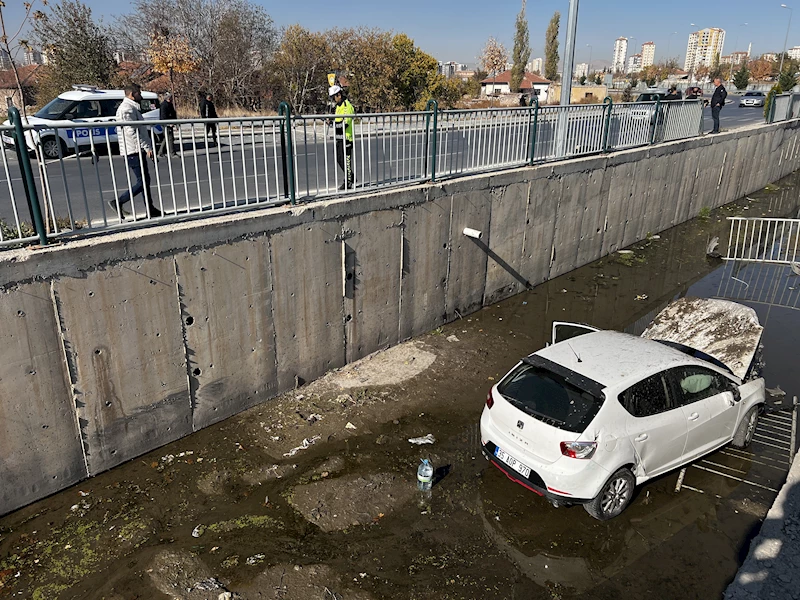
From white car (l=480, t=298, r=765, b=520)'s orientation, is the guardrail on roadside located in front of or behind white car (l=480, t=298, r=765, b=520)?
in front

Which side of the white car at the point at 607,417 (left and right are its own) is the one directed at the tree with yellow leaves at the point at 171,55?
left

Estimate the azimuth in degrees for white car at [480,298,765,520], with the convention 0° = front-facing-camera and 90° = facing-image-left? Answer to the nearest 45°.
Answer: approximately 225°

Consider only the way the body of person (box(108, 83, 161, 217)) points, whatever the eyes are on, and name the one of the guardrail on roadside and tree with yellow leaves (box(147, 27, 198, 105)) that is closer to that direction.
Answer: the guardrail on roadside

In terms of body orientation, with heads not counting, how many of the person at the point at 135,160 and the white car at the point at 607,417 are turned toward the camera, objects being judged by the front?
0
